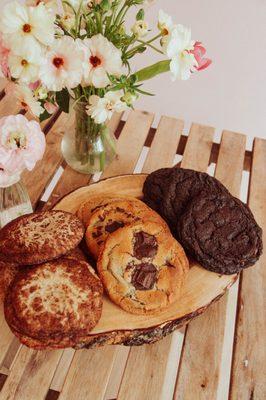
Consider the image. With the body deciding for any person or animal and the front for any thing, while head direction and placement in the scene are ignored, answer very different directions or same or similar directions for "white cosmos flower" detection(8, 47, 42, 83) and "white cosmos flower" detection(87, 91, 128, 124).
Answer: same or similar directions

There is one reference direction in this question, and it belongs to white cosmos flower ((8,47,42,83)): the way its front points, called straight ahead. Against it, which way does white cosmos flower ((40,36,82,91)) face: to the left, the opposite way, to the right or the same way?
the same way

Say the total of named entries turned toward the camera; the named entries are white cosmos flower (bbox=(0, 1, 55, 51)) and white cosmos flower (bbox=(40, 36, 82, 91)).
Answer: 2

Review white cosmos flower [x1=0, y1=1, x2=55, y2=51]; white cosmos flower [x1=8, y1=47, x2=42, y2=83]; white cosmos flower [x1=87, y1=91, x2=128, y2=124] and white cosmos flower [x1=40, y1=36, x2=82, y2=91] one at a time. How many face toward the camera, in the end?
4

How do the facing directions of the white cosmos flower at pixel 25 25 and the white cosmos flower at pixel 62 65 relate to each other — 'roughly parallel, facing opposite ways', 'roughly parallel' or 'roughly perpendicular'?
roughly parallel

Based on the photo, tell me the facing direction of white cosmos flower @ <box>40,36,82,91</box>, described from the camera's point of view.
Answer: facing the viewer

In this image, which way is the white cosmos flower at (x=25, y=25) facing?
toward the camera

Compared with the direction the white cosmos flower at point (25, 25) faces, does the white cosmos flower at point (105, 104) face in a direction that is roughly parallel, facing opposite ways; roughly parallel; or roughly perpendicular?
roughly parallel

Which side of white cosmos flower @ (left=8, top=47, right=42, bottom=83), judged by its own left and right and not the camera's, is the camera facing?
front
